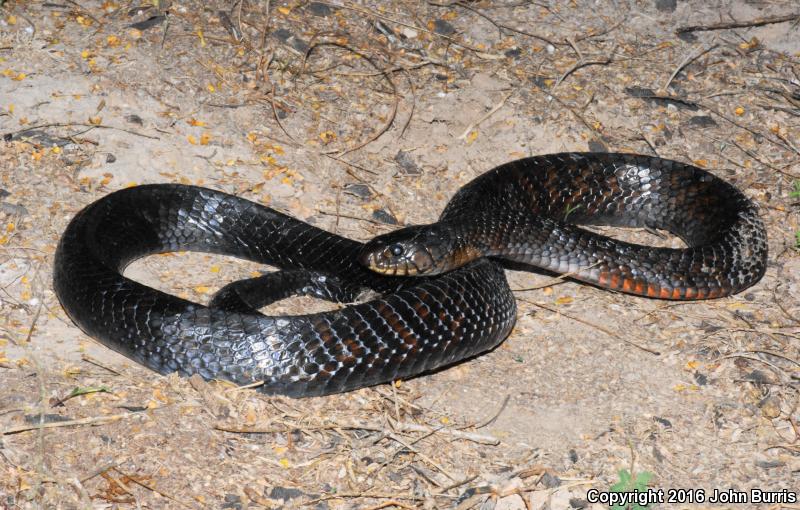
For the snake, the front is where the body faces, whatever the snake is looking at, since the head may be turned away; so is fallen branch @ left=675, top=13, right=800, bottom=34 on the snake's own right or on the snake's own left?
on the snake's own right

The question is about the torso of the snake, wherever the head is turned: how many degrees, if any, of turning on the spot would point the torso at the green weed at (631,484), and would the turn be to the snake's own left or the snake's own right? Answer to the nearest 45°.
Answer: approximately 135° to the snake's own left

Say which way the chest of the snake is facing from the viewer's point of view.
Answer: to the viewer's left
